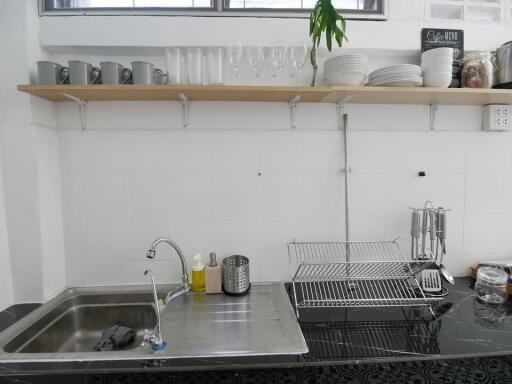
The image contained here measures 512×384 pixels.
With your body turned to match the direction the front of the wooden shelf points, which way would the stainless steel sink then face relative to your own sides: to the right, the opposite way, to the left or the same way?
the same way

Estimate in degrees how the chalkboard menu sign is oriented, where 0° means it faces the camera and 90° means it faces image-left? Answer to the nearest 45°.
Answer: approximately 0°

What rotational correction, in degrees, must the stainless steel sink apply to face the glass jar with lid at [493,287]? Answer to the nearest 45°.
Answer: approximately 90° to its left

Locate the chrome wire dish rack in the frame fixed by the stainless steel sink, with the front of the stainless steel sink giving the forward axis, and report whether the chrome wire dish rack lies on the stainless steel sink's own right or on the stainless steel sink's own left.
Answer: on the stainless steel sink's own left

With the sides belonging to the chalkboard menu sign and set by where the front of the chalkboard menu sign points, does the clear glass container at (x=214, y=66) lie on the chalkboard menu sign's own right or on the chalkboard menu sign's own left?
on the chalkboard menu sign's own right

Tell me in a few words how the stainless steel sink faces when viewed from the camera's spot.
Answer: facing the viewer

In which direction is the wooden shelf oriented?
toward the camera
